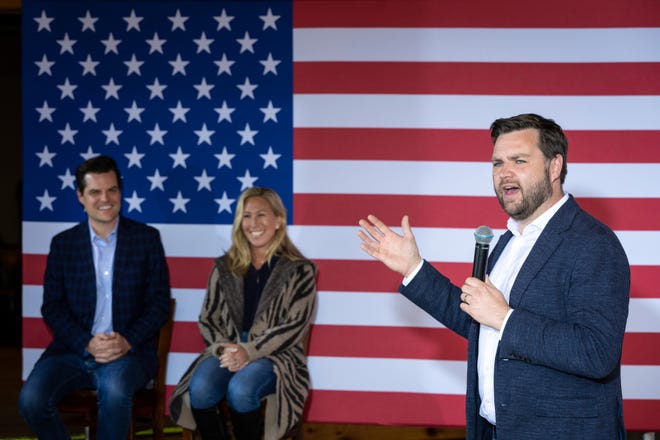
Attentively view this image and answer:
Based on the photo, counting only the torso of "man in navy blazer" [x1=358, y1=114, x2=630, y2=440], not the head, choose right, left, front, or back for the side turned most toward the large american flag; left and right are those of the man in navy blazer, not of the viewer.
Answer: right

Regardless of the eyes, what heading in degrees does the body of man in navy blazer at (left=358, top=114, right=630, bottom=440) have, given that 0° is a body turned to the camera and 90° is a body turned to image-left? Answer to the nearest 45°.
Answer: approximately 45°

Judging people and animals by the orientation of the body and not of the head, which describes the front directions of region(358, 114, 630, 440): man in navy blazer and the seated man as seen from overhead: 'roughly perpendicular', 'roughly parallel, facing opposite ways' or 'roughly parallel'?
roughly perpendicular

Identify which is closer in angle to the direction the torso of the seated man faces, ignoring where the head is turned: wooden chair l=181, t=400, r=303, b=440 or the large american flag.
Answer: the wooden chair

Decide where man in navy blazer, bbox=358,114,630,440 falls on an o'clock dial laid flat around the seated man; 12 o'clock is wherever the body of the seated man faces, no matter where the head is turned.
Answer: The man in navy blazer is roughly at 11 o'clock from the seated man.

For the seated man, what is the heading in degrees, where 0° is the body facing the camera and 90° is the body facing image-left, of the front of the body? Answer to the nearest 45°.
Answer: approximately 0°

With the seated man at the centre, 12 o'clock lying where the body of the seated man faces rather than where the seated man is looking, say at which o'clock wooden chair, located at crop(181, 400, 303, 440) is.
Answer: The wooden chair is roughly at 10 o'clock from the seated man.
